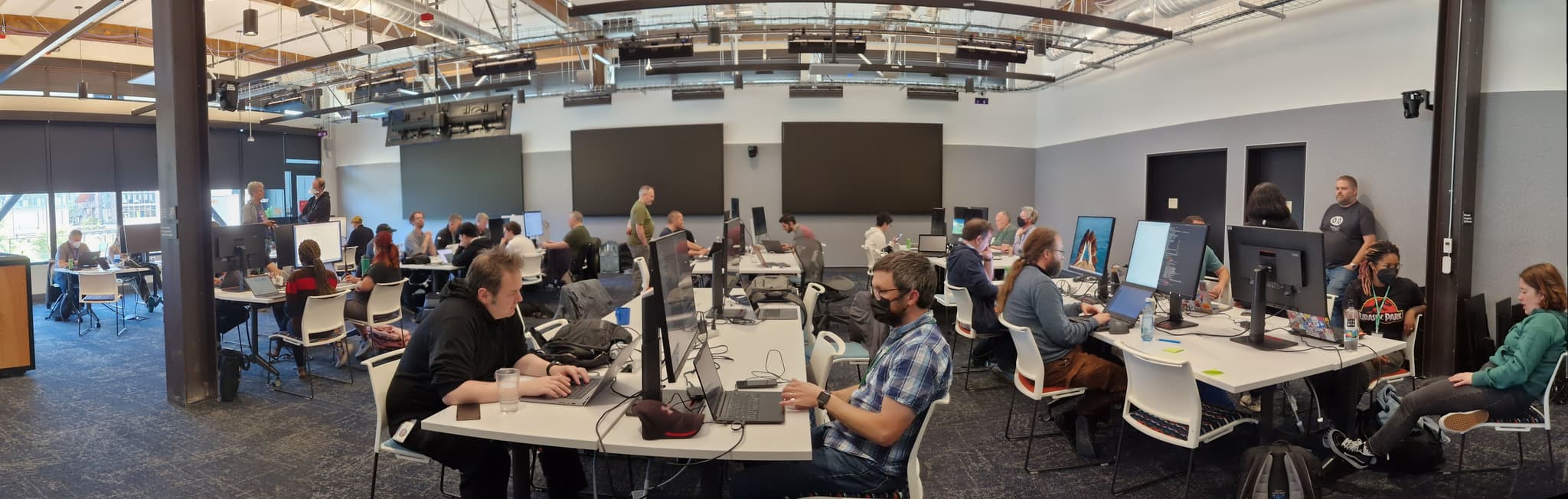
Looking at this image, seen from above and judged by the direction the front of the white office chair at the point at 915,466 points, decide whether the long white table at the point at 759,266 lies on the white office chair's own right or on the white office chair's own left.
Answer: on the white office chair's own right

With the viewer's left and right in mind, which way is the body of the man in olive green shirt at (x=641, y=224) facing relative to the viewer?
facing to the right of the viewer

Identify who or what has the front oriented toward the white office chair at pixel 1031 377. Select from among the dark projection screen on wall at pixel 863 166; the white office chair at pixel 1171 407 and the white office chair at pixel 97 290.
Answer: the dark projection screen on wall

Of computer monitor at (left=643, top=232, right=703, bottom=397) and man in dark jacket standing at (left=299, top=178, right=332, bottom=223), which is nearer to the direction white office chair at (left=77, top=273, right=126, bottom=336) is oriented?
the man in dark jacket standing

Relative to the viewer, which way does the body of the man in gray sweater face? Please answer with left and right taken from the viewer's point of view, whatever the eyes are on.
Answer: facing to the right of the viewer

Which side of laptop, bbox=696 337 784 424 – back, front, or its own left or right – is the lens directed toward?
right

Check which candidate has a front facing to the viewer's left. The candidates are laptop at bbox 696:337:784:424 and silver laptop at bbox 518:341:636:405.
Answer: the silver laptop

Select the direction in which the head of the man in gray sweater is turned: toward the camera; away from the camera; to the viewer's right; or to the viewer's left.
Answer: to the viewer's right

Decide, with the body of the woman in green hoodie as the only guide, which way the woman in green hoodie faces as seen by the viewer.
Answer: to the viewer's left

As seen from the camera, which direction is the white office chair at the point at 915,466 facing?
to the viewer's left

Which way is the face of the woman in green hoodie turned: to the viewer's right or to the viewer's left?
to the viewer's left

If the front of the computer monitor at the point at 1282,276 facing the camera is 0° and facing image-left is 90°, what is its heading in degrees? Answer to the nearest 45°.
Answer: approximately 225°

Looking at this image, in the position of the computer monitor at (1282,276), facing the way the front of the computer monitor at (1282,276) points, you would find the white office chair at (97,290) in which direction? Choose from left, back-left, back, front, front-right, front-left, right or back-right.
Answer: back-left

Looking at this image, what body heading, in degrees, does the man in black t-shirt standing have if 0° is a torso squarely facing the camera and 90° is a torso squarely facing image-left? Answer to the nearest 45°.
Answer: approximately 45°

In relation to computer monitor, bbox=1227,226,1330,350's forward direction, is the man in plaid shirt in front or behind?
behind

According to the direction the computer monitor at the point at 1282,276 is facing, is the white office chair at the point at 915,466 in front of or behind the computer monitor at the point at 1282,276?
behind
